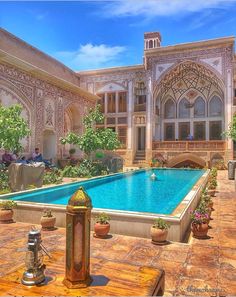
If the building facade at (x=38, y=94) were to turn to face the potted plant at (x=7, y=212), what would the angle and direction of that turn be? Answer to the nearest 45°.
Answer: approximately 45° to its right

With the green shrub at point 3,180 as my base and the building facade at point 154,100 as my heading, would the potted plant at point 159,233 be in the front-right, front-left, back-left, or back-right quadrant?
back-right

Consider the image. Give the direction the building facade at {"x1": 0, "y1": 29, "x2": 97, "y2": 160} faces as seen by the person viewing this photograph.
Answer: facing the viewer and to the right of the viewer

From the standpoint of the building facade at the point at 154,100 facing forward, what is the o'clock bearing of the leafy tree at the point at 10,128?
The leafy tree is roughly at 1 o'clock from the building facade.

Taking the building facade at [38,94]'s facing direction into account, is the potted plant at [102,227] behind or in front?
in front

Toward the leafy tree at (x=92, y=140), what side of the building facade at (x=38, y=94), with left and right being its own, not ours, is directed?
front

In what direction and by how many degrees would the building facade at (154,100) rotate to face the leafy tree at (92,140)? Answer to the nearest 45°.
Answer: approximately 45° to its right

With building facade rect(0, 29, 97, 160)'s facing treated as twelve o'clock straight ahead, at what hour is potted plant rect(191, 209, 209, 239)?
The potted plant is roughly at 1 o'clock from the building facade.

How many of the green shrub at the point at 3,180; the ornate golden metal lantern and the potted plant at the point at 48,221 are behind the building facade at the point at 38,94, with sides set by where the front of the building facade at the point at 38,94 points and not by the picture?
0

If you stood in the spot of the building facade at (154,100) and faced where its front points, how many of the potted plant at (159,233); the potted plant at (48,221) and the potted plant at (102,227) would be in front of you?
3

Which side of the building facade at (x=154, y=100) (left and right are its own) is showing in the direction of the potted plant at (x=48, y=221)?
front

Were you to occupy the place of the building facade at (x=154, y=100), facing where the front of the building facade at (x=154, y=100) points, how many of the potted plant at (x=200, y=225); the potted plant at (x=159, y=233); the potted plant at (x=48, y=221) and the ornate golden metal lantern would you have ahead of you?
4

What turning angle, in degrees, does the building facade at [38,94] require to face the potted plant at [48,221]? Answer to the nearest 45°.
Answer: approximately 45° to its right

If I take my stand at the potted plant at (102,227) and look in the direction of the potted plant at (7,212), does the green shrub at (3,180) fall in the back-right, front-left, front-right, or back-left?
front-right

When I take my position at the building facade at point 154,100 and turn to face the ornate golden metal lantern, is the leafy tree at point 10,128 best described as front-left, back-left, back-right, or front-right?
front-right

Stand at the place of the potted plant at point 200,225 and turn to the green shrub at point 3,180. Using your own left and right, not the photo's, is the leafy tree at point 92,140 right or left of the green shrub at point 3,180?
right

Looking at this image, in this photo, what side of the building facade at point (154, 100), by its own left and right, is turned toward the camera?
front

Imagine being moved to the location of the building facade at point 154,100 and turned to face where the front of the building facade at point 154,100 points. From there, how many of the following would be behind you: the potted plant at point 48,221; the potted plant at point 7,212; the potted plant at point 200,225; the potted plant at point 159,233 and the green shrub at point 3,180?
0

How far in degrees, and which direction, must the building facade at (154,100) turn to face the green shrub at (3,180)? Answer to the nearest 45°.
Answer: approximately 45° to its right

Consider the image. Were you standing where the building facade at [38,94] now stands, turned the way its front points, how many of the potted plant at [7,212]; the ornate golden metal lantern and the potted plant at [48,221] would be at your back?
0

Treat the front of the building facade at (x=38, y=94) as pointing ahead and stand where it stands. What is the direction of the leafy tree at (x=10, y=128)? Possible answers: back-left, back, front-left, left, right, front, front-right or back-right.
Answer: front-right
